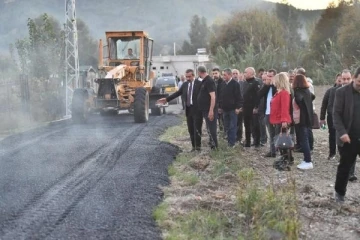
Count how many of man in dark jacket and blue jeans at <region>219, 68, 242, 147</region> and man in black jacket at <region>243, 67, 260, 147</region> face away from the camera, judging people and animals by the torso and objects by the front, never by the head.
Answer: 0

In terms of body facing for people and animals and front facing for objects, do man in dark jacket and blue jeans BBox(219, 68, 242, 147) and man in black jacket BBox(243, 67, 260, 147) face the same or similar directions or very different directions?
same or similar directions

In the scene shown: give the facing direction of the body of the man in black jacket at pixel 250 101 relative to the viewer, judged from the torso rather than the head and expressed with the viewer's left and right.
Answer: facing the viewer and to the left of the viewer

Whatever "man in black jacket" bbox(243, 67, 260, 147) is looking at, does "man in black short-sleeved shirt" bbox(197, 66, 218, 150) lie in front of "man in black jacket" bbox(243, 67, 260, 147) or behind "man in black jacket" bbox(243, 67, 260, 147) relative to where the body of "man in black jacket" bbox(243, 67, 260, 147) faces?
in front

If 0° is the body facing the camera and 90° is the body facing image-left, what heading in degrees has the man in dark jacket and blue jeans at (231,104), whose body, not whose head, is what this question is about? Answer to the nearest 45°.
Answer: approximately 45°

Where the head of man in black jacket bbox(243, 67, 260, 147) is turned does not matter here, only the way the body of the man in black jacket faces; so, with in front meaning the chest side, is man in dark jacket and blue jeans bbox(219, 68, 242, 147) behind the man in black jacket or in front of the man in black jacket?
in front

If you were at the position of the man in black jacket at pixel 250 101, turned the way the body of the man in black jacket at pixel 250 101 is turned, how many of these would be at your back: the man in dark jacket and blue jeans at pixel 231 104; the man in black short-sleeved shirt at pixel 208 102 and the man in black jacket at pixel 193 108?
0
